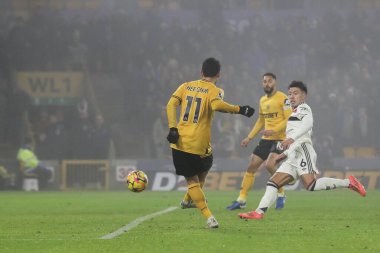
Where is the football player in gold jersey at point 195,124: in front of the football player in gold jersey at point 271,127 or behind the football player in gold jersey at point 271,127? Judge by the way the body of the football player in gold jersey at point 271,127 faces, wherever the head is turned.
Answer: in front

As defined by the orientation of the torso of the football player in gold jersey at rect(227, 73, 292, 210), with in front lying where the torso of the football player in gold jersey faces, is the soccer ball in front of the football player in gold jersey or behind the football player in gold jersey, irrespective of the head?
in front

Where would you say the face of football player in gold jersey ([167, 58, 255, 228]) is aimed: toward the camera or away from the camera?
away from the camera

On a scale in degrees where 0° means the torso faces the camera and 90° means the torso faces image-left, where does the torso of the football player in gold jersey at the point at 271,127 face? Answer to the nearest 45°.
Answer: approximately 45°
